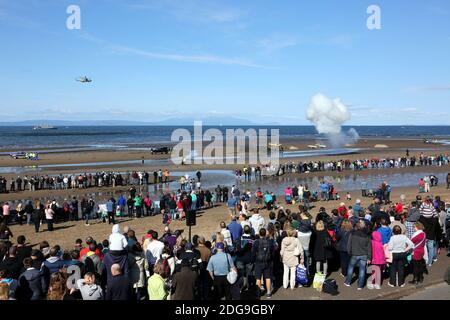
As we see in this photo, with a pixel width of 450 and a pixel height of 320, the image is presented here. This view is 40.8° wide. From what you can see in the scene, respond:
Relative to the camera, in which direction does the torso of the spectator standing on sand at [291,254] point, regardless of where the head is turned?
away from the camera

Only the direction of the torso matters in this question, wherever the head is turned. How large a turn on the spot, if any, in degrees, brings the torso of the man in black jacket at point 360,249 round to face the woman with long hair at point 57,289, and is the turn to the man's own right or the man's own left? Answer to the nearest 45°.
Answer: approximately 135° to the man's own left

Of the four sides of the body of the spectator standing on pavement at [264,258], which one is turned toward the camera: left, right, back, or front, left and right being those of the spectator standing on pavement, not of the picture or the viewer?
back

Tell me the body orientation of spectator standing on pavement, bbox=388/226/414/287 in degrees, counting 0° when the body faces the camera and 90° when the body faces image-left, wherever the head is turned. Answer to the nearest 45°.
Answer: approximately 180°

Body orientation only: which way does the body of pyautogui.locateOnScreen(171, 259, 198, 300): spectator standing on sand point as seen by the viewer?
away from the camera

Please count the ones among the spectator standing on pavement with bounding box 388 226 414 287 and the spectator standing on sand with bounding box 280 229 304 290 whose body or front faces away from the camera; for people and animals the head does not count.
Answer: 2

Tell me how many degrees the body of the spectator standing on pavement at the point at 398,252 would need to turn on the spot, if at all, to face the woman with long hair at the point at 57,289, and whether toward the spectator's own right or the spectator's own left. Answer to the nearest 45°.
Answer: approximately 135° to the spectator's own left

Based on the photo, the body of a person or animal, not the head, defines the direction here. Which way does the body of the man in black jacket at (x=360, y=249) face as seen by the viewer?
away from the camera

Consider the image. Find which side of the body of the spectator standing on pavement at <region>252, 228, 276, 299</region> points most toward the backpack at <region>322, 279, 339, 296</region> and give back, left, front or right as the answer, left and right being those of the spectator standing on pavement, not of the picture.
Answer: right

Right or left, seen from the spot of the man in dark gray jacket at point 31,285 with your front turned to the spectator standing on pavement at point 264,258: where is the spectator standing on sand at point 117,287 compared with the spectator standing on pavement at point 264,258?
right

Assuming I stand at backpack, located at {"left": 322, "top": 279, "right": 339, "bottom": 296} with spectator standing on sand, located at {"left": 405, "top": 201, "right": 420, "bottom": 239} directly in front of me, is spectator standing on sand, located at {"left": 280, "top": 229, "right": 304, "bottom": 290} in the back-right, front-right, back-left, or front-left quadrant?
back-left
